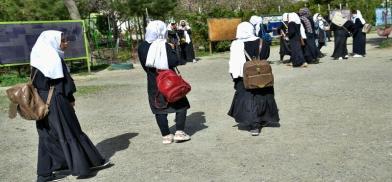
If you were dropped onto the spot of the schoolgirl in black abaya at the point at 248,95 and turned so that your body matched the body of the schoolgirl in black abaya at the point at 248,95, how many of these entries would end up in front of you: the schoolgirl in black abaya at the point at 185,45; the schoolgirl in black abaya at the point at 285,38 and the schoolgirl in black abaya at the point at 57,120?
2

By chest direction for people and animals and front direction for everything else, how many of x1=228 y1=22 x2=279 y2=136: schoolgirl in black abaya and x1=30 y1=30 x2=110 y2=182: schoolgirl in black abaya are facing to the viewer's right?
1

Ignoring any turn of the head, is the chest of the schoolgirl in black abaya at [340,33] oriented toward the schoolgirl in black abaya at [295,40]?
no

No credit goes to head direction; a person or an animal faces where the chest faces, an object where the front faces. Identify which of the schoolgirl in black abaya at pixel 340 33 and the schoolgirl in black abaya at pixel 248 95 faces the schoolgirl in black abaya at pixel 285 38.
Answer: the schoolgirl in black abaya at pixel 248 95

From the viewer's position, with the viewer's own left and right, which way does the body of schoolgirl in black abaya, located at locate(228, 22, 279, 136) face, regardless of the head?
facing away from the viewer

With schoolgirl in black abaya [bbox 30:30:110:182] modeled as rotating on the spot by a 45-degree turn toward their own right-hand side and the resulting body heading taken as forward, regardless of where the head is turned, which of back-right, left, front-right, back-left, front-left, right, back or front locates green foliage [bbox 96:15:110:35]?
back-left

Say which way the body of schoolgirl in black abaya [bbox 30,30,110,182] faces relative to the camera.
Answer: to the viewer's right

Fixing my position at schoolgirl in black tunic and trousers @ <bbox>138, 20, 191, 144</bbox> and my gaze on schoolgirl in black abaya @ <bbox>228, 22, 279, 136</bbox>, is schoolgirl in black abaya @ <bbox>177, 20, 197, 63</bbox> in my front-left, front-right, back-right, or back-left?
front-left

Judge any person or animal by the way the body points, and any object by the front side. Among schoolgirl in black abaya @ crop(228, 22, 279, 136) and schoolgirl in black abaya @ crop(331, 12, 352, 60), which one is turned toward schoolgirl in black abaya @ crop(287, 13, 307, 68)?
schoolgirl in black abaya @ crop(228, 22, 279, 136)

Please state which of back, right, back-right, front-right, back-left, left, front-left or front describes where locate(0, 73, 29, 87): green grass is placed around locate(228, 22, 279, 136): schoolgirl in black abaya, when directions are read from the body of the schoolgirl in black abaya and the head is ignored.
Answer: front-left

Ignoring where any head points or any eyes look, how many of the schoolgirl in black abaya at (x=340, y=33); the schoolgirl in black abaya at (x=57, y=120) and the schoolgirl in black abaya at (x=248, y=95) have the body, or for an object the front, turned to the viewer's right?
1

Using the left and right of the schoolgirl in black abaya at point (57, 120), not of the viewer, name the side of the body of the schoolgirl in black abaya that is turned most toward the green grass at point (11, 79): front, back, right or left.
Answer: left

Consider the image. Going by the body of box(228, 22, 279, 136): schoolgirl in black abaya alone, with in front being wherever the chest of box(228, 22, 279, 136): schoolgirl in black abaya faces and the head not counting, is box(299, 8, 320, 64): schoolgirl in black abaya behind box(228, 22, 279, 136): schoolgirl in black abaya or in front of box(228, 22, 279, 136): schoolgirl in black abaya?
in front

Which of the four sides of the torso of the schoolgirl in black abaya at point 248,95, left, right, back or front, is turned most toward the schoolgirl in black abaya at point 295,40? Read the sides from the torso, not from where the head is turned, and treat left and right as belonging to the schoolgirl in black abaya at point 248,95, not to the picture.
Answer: front
